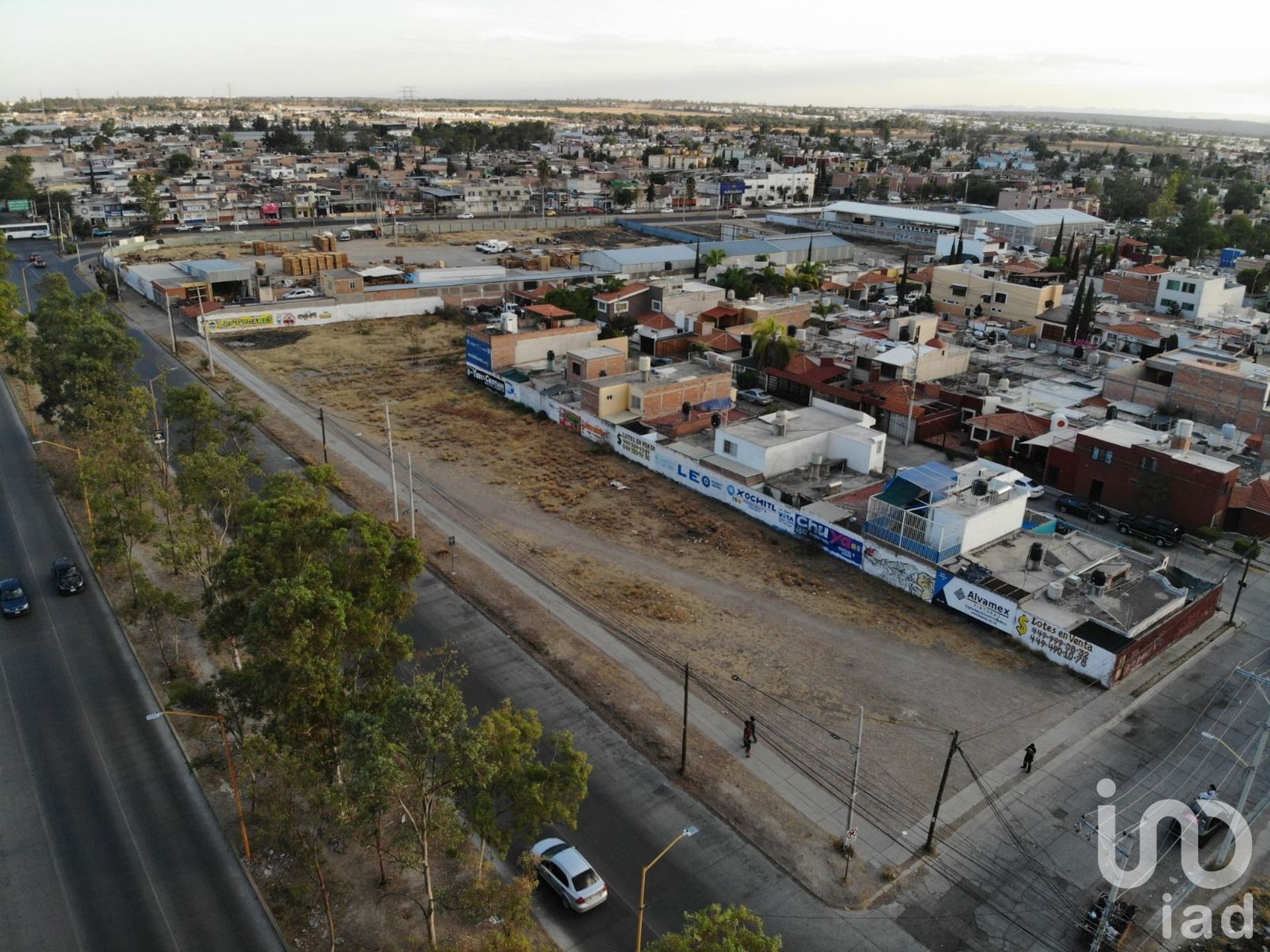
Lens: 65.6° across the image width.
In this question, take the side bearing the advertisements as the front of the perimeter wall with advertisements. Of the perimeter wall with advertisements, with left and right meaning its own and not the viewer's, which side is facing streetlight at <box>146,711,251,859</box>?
front

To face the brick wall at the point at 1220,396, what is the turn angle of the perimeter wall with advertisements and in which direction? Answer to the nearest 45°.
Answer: approximately 180°

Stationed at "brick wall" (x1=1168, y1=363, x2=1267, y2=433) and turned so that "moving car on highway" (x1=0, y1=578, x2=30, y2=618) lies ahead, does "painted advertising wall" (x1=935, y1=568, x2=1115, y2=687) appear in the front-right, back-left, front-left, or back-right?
front-left

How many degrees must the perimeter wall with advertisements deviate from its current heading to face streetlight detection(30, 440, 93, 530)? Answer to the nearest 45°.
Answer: approximately 45° to its right

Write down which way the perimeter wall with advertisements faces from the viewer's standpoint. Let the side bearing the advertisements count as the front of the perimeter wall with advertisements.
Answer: facing the viewer and to the left of the viewer

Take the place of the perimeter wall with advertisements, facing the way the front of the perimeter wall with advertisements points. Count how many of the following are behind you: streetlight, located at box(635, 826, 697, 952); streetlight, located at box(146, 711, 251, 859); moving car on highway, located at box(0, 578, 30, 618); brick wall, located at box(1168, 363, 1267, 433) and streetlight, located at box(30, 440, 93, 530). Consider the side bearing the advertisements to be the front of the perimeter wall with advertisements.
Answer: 1

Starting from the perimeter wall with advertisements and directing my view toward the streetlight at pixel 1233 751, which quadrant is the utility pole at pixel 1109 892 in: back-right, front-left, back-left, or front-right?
front-right

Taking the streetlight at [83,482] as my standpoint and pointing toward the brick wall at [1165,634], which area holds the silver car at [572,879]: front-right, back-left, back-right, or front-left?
front-right
